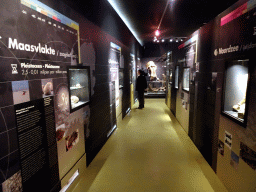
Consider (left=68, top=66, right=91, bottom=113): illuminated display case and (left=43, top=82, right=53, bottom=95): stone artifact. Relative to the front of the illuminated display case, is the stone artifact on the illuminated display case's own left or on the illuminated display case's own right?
on the illuminated display case's own right

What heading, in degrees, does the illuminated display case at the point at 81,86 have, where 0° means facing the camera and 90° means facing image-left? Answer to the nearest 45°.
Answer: approximately 315°

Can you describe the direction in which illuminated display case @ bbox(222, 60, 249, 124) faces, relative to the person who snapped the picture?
facing the viewer and to the left of the viewer

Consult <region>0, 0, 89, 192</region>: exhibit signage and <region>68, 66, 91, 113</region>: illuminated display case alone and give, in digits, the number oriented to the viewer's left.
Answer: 0

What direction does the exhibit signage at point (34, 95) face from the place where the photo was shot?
facing the viewer and to the right of the viewer

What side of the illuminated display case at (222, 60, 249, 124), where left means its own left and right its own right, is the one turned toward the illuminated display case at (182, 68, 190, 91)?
right

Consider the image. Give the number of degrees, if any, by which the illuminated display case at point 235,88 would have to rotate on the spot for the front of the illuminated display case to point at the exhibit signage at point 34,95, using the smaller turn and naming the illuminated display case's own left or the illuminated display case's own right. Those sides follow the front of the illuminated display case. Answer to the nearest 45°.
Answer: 0° — it already faces it

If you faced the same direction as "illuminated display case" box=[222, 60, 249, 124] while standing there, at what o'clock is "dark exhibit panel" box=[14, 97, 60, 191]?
The dark exhibit panel is roughly at 12 o'clock from the illuminated display case.

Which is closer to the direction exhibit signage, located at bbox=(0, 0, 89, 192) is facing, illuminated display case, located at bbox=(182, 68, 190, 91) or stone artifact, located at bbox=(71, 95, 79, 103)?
the illuminated display case

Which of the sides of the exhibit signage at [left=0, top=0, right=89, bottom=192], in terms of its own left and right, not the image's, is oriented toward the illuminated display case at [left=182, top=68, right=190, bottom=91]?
left

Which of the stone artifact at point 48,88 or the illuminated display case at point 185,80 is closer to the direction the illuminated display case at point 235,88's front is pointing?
the stone artifact
